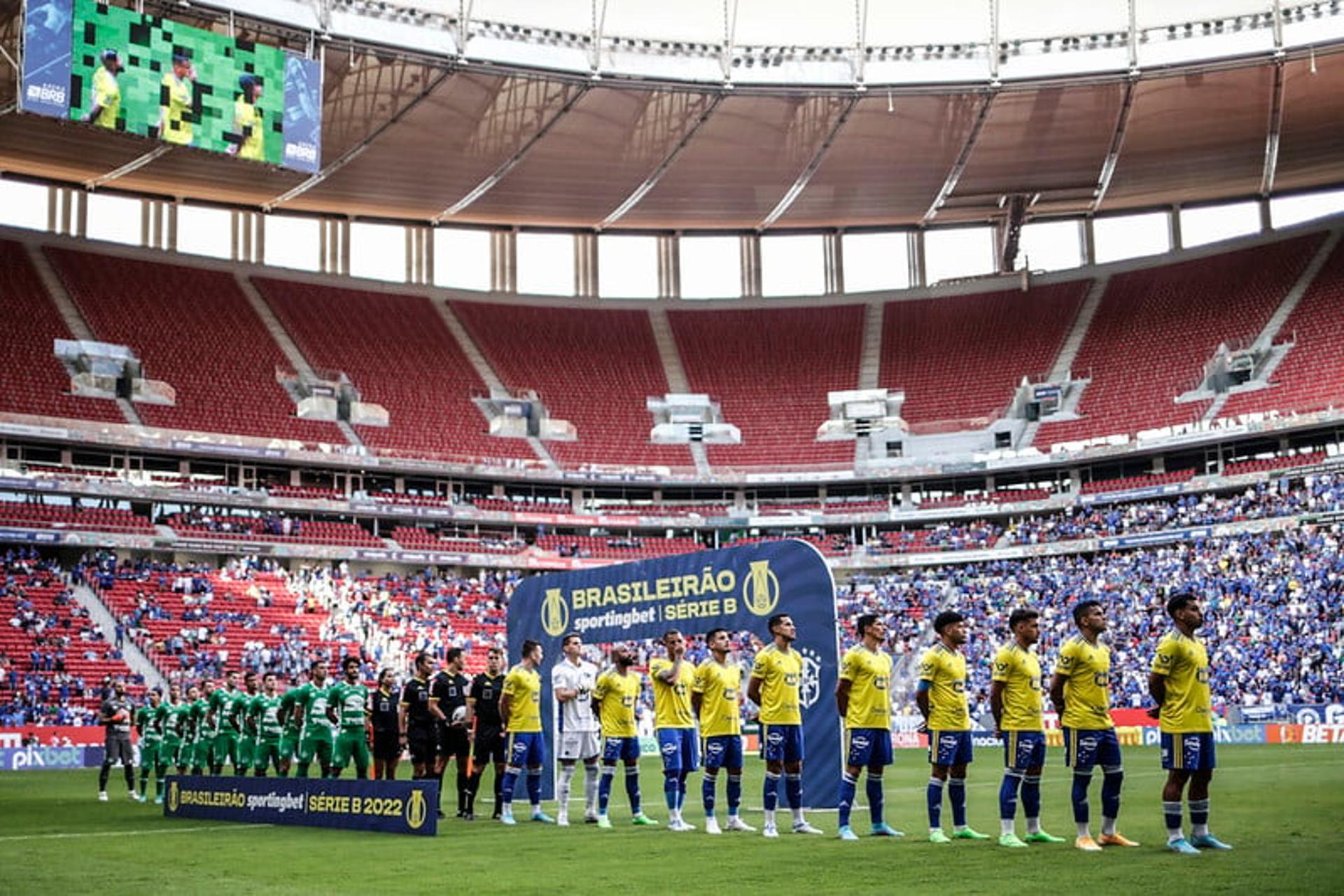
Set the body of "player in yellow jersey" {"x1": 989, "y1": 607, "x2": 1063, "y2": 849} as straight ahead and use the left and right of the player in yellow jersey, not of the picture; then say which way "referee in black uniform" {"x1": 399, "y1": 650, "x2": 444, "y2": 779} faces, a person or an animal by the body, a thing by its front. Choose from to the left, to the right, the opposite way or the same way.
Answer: the same way

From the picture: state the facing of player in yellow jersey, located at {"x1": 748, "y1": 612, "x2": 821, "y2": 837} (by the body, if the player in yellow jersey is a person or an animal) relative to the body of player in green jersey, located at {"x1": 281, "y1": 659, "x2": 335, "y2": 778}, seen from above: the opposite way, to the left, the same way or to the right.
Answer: the same way

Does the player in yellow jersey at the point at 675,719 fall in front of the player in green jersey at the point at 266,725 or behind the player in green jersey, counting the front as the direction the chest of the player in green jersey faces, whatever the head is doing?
in front

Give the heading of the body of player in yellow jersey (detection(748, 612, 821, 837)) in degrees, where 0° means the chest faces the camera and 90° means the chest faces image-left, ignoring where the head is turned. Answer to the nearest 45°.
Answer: approximately 315°

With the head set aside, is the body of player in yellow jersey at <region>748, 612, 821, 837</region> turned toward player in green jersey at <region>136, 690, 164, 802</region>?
no

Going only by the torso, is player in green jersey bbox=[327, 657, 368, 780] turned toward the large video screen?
no

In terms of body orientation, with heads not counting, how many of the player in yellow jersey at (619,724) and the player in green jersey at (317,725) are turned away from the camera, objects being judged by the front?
0

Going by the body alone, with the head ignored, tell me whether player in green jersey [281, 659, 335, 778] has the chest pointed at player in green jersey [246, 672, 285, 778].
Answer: no

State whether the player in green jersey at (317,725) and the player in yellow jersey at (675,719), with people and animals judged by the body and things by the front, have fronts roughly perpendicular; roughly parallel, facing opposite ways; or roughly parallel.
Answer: roughly parallel

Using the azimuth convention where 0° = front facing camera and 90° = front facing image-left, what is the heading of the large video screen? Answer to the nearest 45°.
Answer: approximately 315°

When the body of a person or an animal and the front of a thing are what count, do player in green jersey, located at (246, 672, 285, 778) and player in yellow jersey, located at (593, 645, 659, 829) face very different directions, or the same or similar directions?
same or similar directions

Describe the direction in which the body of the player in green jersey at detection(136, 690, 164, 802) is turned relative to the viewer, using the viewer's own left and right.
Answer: facing the viewer and to the right of the viewer

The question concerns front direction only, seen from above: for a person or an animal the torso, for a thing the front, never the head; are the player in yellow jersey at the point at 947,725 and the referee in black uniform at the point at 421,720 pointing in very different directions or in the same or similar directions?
same or similar directions
